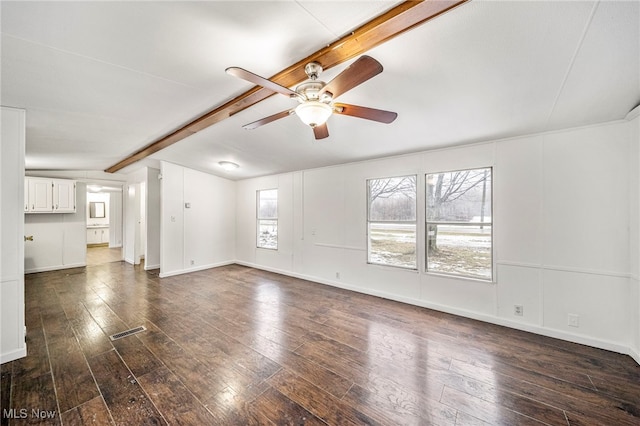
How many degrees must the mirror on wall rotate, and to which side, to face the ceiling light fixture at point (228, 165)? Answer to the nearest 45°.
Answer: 0° — it already faces it

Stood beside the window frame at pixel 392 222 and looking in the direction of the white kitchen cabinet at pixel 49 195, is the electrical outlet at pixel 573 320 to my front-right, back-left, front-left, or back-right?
back-left

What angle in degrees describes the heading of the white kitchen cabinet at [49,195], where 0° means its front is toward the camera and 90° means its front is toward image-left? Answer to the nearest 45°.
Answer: approximately 0°

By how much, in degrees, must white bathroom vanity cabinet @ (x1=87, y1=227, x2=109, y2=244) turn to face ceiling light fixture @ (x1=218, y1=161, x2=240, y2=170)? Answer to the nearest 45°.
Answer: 0° — it already faces it

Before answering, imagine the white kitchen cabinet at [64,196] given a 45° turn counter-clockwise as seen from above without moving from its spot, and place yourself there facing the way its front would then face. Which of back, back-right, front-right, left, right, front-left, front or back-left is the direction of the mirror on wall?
back-left

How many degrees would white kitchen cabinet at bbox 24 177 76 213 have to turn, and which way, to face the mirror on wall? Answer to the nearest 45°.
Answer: approximately 180°

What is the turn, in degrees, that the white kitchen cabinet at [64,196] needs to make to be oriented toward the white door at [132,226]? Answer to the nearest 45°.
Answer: approximately 90° to its left

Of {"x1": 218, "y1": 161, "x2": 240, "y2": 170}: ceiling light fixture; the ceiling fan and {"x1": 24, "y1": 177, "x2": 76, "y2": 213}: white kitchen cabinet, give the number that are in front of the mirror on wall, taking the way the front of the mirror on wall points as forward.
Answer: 3
